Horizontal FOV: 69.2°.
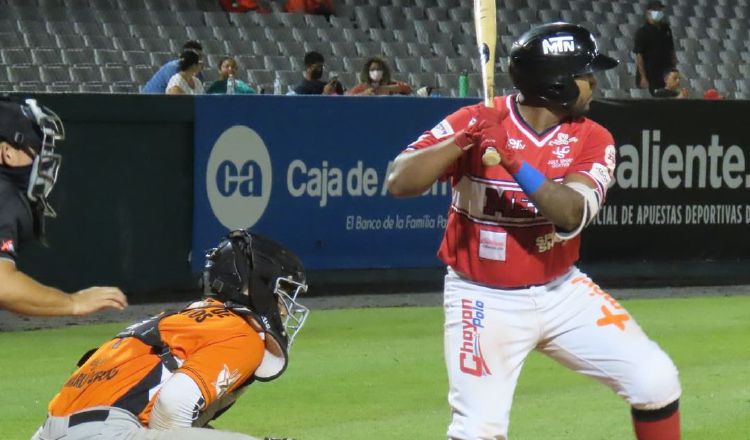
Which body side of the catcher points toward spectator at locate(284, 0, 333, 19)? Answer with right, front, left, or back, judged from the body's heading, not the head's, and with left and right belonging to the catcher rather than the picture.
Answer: left

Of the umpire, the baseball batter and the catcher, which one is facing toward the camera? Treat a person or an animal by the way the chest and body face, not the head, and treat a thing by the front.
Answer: the baseball batter

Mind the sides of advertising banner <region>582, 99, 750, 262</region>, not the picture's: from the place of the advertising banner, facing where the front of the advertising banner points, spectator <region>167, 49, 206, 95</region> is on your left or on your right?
on your right

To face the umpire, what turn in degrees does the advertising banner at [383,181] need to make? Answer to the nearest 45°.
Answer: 0° — it already faces them

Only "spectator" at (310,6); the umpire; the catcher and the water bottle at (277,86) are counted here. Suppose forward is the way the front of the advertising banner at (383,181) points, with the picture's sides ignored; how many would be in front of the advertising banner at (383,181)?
2

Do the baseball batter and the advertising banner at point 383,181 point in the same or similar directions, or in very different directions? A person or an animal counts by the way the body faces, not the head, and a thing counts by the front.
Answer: same or similar directions

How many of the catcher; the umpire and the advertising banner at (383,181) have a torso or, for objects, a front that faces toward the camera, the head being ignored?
1

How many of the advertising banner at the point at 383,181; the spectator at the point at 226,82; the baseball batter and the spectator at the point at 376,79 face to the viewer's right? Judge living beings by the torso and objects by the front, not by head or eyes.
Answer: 0

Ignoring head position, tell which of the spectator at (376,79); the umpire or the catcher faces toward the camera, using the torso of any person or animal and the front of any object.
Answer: the spectator

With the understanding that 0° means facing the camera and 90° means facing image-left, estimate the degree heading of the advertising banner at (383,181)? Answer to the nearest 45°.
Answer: approximately 0°

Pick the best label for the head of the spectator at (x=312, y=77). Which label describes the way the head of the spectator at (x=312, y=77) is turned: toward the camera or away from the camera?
toward the camera

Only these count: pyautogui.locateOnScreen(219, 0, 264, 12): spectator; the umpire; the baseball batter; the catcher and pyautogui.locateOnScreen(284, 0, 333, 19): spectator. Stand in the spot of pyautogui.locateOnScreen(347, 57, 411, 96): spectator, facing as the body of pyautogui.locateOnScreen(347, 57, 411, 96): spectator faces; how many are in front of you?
3

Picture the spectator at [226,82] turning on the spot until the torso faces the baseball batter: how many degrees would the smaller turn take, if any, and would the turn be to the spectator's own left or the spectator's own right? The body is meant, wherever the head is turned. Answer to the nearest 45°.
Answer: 0° — they already face them

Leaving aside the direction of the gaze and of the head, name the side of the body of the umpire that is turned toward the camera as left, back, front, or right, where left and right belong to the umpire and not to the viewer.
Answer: right

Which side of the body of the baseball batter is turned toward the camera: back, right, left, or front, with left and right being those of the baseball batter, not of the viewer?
front

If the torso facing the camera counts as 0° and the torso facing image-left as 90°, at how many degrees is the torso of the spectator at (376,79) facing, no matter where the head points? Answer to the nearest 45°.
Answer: approximately 0°
